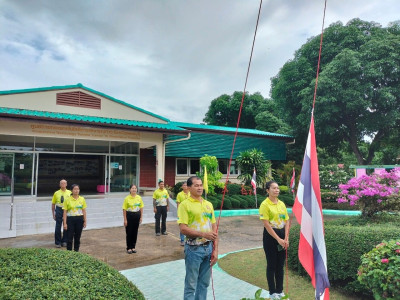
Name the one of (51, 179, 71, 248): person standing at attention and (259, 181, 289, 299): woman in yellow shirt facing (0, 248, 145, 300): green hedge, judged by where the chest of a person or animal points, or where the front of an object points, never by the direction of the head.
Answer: the person standing at attention

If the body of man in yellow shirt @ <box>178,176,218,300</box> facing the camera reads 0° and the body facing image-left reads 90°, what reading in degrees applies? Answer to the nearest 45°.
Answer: approximately 315°

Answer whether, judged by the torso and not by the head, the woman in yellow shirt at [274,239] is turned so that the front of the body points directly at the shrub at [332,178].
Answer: no

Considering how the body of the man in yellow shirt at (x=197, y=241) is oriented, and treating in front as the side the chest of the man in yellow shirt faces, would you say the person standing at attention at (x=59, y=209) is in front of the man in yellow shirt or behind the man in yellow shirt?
behind

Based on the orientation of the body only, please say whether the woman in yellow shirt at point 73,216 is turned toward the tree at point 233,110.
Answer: no

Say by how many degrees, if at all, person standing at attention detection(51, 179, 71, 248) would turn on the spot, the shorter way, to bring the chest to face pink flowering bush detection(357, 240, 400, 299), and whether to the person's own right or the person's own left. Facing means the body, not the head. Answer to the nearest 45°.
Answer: approximately 45° to the person's own left

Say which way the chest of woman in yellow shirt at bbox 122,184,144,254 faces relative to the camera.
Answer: toward the camera

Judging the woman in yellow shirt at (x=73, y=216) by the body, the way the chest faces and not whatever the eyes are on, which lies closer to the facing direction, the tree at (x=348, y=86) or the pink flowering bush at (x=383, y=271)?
the pink flowering bush

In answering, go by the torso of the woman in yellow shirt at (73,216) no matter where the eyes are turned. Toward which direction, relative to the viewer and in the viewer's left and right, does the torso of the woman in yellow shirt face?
facing the viewer

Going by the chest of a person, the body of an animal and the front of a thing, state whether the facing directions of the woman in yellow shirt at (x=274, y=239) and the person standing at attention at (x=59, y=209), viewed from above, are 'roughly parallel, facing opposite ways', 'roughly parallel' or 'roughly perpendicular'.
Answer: roughly parallel

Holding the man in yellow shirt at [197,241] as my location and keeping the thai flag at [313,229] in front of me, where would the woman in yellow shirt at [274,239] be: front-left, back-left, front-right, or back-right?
front-left

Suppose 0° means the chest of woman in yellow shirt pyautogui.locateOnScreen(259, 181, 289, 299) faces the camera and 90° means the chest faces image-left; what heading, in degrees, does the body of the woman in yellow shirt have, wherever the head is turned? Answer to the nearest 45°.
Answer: approximately 315°

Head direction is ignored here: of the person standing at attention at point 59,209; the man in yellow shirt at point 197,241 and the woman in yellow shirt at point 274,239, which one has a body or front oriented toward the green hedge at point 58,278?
the person standing at attention

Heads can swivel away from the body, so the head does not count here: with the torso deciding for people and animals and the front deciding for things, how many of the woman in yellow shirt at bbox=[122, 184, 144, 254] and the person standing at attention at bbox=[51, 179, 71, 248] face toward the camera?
2

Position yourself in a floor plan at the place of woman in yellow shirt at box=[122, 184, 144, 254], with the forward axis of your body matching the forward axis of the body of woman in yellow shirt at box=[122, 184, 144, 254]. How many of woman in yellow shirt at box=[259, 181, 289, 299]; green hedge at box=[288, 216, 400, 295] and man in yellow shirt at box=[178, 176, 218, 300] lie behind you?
0

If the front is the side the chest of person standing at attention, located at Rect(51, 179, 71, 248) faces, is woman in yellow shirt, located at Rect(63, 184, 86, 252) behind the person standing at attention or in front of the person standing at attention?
in front

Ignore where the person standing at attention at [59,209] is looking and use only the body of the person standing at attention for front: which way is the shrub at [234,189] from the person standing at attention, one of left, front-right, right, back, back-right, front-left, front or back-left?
back-left
